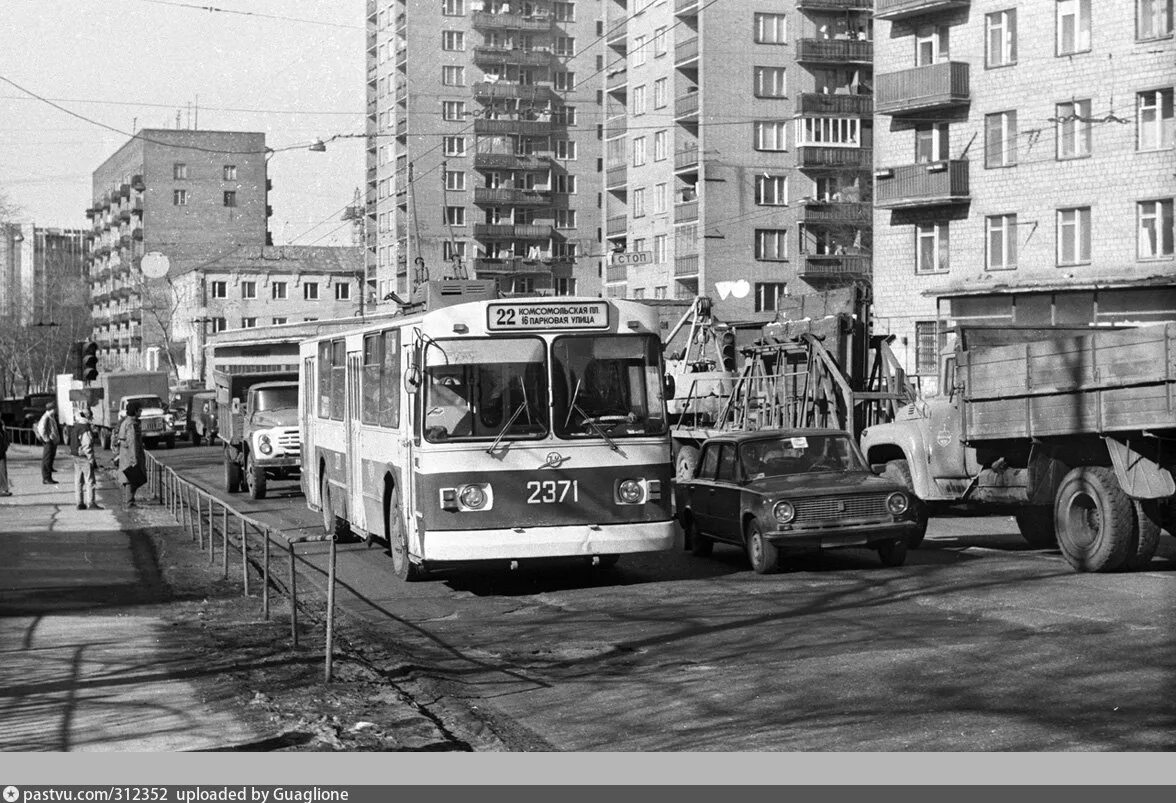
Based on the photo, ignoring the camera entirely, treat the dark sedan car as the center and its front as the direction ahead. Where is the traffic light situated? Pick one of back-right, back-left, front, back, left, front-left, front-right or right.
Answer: back

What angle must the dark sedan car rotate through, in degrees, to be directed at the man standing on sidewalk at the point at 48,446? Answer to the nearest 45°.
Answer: approximately 180°

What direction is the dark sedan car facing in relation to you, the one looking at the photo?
facing the viewer and to the right of the viewer

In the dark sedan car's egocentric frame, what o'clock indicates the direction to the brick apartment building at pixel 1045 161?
The brick apartment building is roughly at 8 o'clock from the dark sedan car.

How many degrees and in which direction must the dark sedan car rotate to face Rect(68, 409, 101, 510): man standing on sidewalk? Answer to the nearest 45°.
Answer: approximately 180°

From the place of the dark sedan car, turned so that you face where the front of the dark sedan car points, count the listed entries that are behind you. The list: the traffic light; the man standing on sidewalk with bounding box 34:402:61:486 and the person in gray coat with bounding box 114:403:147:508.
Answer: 3

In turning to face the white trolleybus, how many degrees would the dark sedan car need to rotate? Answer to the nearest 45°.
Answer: approximately 90° to its right
